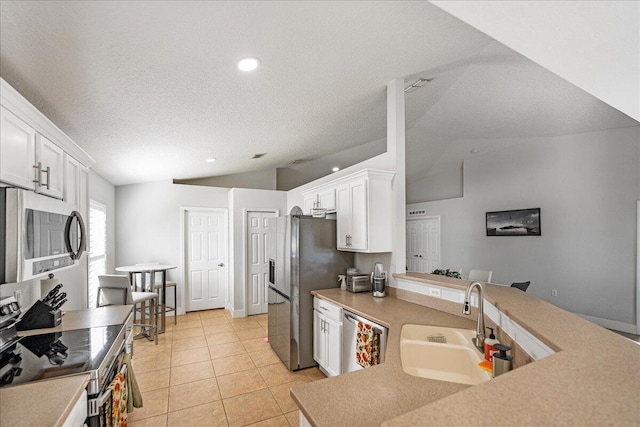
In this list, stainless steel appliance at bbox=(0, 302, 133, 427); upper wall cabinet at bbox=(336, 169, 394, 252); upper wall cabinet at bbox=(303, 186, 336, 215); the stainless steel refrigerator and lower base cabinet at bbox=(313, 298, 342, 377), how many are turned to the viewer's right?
1

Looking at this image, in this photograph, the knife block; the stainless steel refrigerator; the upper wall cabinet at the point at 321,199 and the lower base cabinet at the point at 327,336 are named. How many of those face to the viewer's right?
1

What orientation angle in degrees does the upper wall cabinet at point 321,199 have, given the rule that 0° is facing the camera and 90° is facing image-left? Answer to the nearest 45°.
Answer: approximately 45°

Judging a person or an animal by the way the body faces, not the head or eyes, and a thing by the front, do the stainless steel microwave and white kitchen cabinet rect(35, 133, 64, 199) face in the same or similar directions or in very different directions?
same or similar directions

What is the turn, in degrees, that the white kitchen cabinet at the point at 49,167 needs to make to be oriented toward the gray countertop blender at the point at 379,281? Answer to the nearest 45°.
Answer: approximately 45° to its left

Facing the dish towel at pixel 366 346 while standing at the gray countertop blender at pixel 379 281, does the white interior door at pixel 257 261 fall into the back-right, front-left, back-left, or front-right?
back-right

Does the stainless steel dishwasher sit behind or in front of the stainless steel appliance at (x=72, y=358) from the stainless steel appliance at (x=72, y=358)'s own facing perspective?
in front

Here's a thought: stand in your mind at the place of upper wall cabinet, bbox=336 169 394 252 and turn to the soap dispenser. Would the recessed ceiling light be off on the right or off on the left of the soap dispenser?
right

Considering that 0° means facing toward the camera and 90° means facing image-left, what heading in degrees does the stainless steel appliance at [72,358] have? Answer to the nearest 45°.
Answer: approximately 270°

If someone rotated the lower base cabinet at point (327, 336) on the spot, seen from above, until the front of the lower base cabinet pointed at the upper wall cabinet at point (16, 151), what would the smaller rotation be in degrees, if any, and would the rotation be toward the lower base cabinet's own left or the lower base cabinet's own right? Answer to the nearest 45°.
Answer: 0° — it already faces it

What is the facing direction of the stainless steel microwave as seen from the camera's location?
facing the viewer and to the right of the viewer
